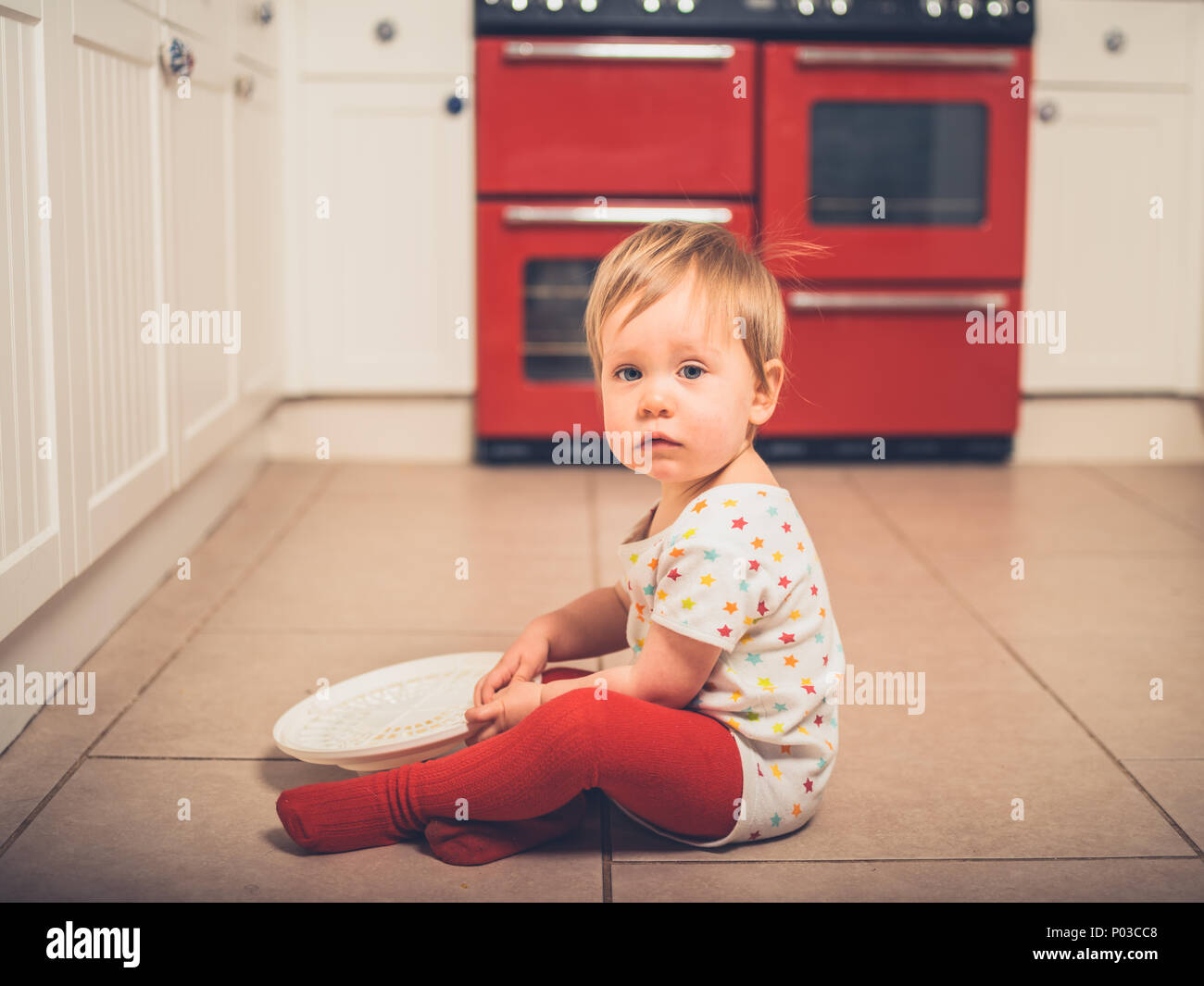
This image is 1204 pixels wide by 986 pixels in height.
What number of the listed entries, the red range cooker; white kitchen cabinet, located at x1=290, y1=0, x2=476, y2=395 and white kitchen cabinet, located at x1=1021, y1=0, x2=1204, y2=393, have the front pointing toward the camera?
3

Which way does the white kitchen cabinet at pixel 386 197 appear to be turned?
toward the camera

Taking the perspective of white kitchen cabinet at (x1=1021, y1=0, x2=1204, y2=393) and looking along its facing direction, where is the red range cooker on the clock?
The red range cooker is roughly at 2 o'clock from the white kitchen cabinet.

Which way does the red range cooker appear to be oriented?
toward the camera

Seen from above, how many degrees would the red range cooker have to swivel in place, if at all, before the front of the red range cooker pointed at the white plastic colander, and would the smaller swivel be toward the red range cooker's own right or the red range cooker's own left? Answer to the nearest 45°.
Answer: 0° — it already faces it

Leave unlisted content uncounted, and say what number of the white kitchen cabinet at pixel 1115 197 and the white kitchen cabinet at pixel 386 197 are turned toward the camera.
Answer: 2

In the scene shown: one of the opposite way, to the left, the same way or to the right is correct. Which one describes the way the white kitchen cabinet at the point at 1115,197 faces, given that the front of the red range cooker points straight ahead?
the same way

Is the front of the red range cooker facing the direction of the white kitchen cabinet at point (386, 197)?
no

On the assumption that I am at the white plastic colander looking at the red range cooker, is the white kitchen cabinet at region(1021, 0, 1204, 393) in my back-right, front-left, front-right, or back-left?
front-right

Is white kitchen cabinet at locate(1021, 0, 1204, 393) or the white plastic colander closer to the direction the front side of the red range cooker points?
the white plastic colander

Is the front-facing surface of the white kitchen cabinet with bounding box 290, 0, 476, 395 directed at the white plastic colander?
yes

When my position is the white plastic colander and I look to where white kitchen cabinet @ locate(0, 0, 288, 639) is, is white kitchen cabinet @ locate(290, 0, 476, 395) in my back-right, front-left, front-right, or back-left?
front-right

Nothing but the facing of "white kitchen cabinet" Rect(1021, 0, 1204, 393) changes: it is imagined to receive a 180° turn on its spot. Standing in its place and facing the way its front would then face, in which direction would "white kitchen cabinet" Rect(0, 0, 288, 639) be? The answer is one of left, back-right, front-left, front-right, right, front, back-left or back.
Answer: back-left

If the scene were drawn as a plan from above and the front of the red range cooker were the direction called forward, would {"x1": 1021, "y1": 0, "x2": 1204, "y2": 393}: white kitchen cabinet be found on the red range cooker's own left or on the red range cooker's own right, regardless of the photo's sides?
on the red range cooker's own left

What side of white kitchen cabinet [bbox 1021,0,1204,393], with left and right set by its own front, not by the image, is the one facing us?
front

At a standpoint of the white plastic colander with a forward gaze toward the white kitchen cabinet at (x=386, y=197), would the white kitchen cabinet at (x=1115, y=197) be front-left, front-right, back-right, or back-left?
front-right

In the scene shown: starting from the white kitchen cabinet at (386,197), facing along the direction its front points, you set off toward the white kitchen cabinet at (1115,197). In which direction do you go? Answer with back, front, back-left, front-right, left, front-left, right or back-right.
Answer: left
